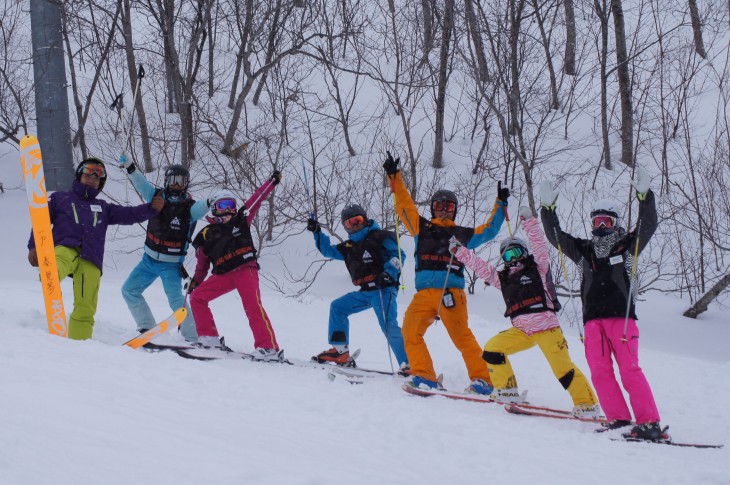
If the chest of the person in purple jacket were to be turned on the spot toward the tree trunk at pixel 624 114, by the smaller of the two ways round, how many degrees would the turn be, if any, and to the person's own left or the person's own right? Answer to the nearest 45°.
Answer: approximately 135° to the person's own left

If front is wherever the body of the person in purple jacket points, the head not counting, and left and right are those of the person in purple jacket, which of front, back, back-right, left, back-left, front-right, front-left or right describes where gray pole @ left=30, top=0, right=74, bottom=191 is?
back

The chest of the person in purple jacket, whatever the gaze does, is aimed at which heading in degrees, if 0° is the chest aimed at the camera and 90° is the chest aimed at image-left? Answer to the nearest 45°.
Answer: approximately 0°
